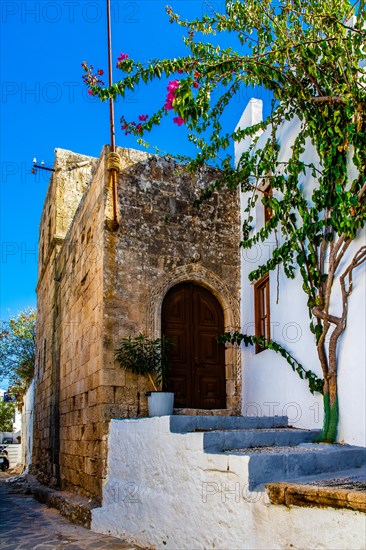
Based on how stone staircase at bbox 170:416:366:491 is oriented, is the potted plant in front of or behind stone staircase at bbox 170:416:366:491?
behind

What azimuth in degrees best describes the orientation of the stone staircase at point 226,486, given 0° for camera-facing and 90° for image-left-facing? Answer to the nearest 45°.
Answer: approximately 315°

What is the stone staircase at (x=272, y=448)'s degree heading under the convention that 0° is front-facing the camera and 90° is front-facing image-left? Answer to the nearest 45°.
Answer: approximately 315°

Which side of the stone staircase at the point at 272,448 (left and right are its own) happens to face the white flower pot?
back
